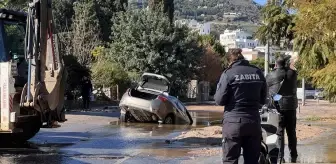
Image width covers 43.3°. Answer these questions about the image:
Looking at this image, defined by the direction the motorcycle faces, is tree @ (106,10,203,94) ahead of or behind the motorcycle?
ahead

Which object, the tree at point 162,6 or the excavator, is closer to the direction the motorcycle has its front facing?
the tree

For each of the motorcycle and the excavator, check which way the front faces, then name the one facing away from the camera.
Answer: the motorcycle

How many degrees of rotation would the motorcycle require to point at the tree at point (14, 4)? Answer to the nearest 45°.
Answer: approximately 45° to its left

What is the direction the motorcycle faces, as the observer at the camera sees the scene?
facing away from the viewer

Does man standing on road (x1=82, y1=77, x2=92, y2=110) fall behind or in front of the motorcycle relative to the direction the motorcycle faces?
in front

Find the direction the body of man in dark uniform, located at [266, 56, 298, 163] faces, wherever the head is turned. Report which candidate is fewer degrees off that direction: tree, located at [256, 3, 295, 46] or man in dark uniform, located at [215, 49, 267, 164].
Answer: the tree

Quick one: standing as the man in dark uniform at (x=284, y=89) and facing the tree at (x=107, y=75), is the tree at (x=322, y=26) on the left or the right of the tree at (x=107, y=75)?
right

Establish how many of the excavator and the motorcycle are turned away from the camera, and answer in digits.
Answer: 1
